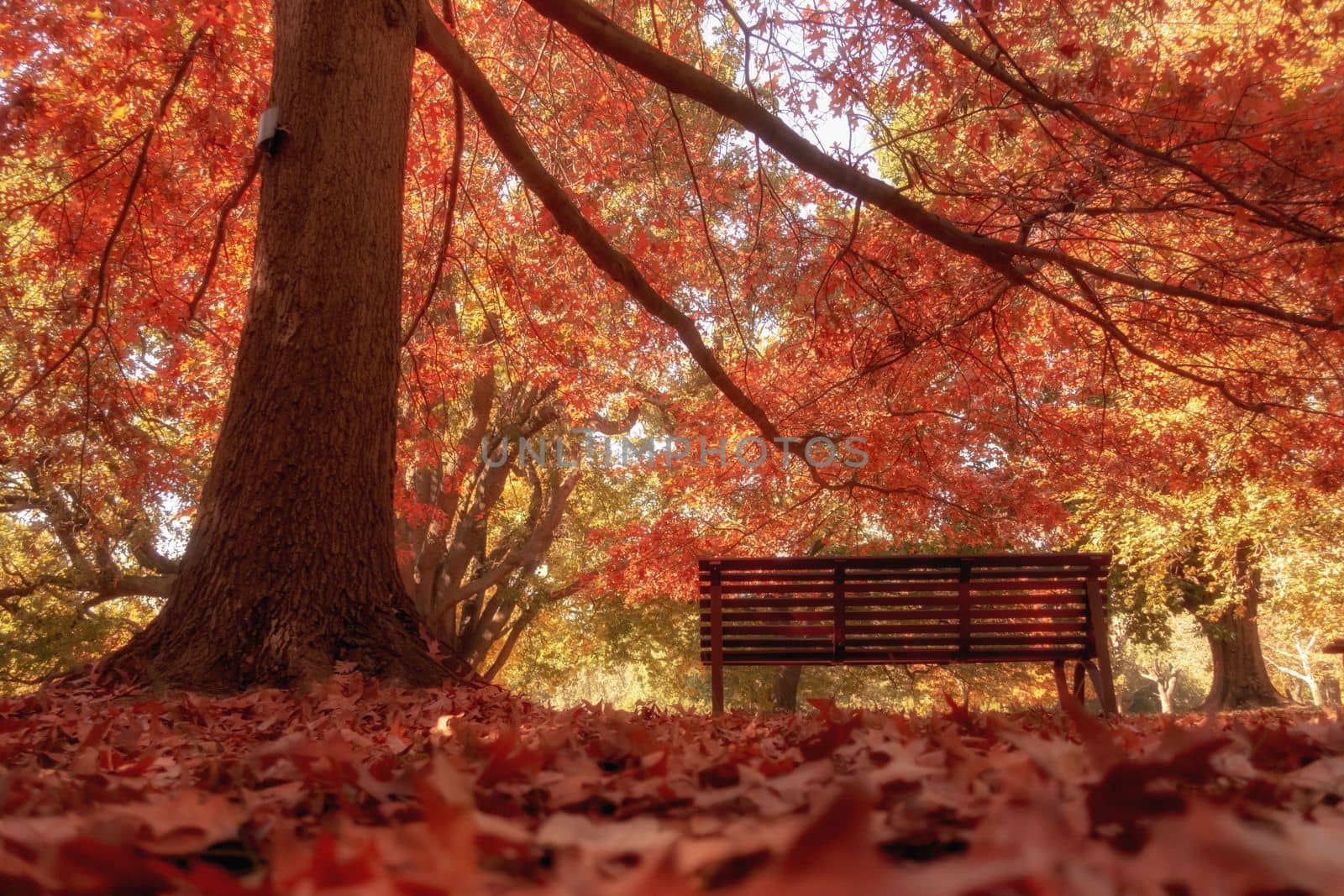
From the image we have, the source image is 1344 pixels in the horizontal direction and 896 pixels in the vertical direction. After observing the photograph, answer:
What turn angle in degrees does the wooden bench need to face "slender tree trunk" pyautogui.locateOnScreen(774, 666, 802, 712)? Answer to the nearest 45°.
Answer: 0° — it already faces it

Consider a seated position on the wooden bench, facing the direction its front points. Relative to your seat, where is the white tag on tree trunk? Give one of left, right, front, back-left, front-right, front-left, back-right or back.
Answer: back-left

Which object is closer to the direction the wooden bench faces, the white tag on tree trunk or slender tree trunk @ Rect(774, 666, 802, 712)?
the slender tree trunk

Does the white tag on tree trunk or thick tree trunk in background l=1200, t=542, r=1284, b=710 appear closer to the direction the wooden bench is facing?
the thick tree trunk in background

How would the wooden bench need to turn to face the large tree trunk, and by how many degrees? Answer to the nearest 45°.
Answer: approximately 135° to its left

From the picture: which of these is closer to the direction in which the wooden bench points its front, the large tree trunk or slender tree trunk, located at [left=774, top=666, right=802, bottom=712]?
the slender tree trunk

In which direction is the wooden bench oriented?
away from the camera

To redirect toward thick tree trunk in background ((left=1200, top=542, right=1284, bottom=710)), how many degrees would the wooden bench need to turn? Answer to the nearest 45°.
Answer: approximately 45° to its right
